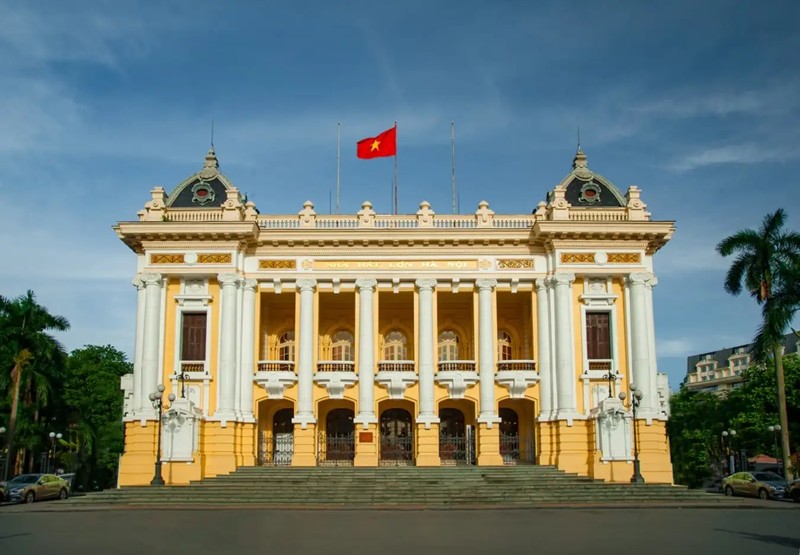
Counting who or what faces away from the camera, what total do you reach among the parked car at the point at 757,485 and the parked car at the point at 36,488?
0

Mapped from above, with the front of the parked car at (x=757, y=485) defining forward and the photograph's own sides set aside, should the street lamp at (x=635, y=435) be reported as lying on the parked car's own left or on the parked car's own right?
on the parked car's own right

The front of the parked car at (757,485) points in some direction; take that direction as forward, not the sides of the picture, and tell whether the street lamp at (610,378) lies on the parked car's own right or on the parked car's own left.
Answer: on the parked car's own right

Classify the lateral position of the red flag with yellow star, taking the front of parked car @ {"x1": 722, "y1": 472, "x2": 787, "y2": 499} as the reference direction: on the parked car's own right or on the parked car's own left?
on the parked car's own right

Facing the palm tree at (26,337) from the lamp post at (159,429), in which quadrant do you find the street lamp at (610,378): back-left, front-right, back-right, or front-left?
back-right
